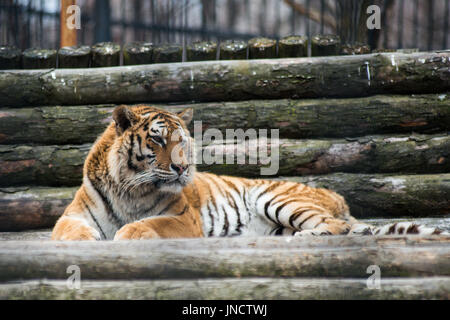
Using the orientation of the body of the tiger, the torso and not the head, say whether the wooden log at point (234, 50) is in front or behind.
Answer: behind

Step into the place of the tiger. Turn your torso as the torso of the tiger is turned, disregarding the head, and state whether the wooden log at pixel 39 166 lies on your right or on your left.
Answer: on your right

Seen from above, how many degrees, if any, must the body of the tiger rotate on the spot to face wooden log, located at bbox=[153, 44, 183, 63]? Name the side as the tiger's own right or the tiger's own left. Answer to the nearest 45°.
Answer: approximately 135° to the tiger's own right

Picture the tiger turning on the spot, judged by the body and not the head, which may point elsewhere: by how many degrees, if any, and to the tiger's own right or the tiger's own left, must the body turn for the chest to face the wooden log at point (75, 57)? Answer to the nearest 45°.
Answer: approximately 90° to the tiger's own right

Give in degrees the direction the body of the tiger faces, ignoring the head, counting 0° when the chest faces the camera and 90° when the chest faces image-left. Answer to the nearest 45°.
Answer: approximately 45°

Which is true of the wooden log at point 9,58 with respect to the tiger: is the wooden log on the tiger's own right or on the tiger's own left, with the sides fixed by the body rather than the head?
on the tiger's own right

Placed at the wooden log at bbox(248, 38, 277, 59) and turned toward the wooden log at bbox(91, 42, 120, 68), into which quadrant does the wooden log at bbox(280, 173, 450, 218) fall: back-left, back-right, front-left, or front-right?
back-left

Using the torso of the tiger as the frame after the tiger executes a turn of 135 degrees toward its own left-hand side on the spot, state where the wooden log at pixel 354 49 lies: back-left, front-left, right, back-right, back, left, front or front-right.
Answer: front-left

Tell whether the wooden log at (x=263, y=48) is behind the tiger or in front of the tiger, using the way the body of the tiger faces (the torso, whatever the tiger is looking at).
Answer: behind

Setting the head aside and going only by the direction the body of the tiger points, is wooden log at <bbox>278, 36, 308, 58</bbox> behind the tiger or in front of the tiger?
behind
